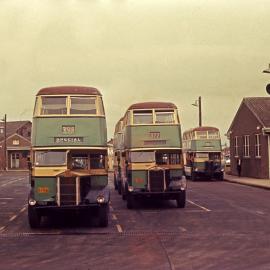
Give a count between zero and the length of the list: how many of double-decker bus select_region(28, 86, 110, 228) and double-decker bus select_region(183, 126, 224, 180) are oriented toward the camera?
2

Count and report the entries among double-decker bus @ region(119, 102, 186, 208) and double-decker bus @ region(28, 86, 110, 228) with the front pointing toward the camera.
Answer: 2

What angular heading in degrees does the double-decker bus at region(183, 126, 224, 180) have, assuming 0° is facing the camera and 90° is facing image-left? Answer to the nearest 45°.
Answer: approximately 0°

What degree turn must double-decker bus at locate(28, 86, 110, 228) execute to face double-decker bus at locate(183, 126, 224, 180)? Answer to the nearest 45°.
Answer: approximately 135° to its left

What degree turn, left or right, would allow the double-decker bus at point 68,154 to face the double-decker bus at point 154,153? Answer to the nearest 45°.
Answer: approximately 135° to its left

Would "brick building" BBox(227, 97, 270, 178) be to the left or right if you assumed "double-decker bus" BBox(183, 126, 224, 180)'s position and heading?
on its left

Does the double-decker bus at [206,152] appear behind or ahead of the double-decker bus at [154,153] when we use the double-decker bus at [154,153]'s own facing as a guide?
behind
